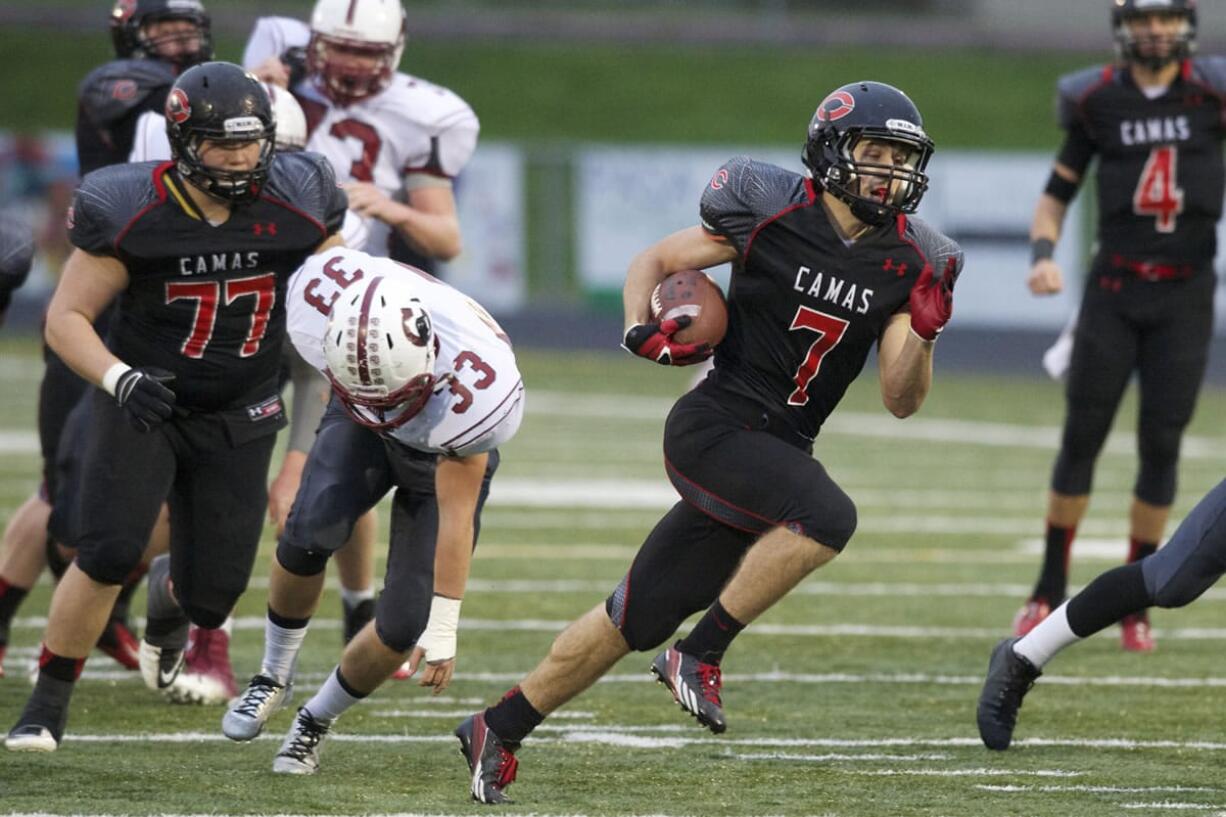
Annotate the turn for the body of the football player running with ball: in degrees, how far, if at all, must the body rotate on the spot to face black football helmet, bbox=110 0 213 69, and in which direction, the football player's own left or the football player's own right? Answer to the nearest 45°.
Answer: approximately 180°

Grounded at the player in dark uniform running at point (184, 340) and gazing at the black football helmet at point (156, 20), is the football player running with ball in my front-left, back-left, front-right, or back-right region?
back-right

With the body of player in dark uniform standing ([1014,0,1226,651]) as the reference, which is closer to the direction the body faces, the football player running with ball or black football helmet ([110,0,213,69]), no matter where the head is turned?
the football player running with ball

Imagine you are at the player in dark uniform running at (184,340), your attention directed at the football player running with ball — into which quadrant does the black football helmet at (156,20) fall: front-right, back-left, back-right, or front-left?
back-left

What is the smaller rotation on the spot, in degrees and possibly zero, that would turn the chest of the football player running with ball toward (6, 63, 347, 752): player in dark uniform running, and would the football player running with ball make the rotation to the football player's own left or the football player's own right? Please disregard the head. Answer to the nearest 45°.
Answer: approximately 135° to the football player's own right

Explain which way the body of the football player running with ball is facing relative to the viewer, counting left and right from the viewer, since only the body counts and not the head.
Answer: facing the viewer and to the right of the viewer

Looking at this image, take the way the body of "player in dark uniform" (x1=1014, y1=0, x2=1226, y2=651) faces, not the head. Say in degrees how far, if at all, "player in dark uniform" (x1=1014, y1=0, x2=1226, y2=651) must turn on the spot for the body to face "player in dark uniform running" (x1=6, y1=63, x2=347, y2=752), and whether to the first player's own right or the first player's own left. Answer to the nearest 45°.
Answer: approximately 45° to the first player's own right

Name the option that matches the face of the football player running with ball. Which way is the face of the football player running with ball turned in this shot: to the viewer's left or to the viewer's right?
to the viewer's right

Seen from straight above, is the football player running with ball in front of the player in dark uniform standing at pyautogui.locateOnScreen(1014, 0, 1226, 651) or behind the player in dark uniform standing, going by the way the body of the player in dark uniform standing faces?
in front

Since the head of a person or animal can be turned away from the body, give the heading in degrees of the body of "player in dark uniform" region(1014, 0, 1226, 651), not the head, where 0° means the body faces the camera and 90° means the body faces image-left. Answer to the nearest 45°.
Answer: approximately 0°

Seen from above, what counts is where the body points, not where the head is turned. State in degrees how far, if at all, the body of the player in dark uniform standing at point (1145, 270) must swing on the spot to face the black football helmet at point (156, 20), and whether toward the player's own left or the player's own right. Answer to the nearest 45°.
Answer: approximately 90° to the player's own right
